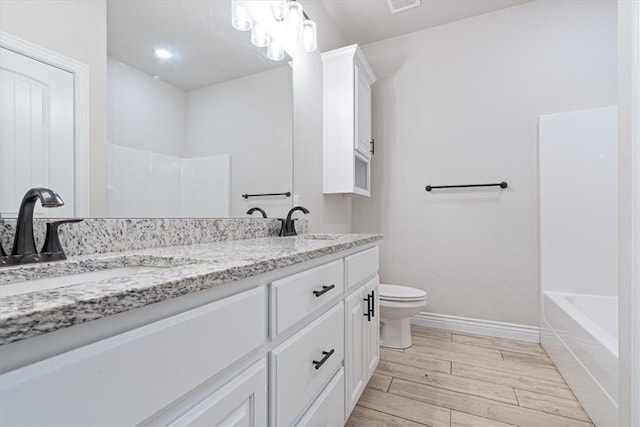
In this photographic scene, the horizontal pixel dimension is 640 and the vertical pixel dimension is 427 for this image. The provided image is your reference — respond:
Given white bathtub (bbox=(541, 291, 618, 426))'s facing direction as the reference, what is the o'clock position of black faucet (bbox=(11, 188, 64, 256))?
The black faucet is roughly at 10 o'clock from the white bathtub.

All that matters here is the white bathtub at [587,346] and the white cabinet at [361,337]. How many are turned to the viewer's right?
1

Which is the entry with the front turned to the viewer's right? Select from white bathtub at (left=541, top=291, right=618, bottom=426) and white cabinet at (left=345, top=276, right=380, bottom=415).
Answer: the white cabinet

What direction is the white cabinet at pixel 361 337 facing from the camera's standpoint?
to the viewer's right

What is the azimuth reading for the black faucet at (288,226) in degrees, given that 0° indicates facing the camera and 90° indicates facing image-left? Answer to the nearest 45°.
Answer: approximately 315°

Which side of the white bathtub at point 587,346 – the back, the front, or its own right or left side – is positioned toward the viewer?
left

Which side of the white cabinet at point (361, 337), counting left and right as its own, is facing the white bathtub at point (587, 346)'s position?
front

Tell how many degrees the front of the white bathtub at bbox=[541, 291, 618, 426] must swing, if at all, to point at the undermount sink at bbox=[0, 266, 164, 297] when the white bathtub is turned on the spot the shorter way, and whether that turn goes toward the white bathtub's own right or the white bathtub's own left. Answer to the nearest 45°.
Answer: approximately 45° to the white bathtub's own left

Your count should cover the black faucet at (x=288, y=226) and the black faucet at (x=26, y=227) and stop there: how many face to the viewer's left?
0
